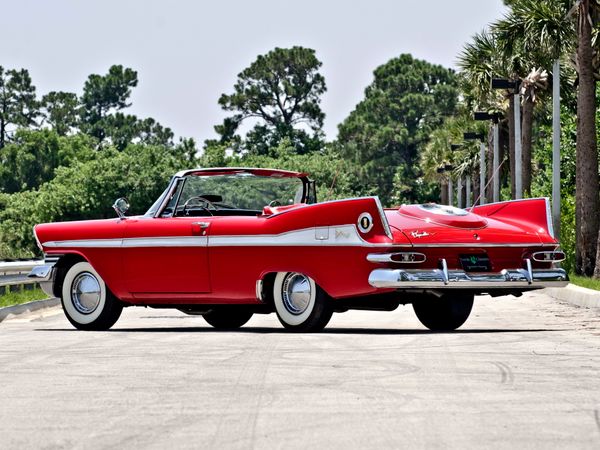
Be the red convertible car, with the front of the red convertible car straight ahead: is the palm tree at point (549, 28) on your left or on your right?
on your right

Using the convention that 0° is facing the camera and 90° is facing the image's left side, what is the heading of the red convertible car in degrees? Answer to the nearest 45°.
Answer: approximately 135°

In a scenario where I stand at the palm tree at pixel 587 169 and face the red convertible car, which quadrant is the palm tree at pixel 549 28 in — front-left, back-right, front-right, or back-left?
back-right

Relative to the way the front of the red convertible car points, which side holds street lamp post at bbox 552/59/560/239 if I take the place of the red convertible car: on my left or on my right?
on my right
